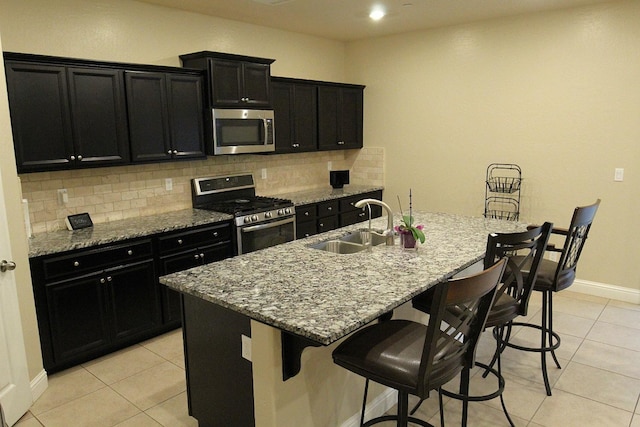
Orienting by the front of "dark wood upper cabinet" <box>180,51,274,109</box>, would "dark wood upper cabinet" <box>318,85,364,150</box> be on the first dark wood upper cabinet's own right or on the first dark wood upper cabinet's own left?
on the first dark wood upper cabinet's own left

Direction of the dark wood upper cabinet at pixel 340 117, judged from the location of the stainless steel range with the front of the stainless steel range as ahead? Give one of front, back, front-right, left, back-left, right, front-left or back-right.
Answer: left

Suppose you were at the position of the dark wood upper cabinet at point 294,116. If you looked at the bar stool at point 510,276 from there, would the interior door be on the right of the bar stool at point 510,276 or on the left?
right

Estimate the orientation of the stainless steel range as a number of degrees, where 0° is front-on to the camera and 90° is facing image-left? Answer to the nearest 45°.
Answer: approximately 315°

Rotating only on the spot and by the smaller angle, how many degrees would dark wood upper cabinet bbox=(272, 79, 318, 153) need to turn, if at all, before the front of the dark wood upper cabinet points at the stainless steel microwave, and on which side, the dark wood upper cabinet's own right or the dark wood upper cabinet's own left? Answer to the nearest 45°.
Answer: approximately 90° to the dark wood upper cabinet's own right

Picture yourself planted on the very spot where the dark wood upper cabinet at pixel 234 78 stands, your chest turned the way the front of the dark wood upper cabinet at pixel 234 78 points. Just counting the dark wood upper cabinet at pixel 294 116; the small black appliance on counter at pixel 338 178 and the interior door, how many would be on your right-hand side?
1

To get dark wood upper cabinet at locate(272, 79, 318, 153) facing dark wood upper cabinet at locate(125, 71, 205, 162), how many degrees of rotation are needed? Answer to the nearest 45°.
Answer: approximately 90° to its right
